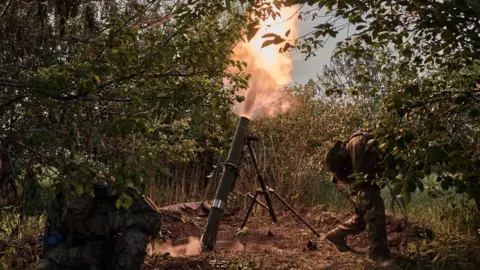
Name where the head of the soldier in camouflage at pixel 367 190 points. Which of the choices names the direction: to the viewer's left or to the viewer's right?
to the viewer's left
